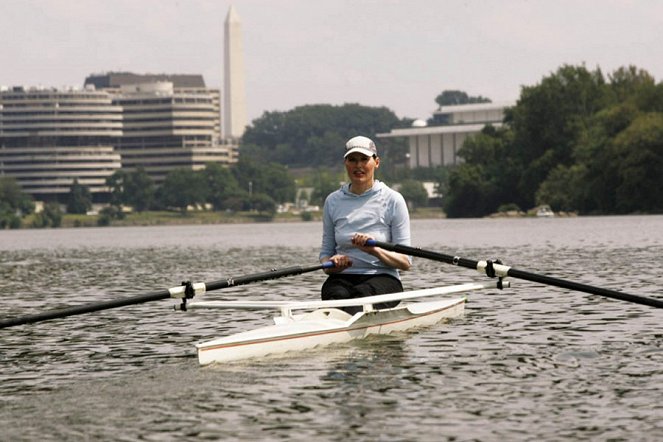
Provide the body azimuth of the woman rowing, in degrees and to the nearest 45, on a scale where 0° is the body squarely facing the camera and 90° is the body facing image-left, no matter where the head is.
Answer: approximately 0°
